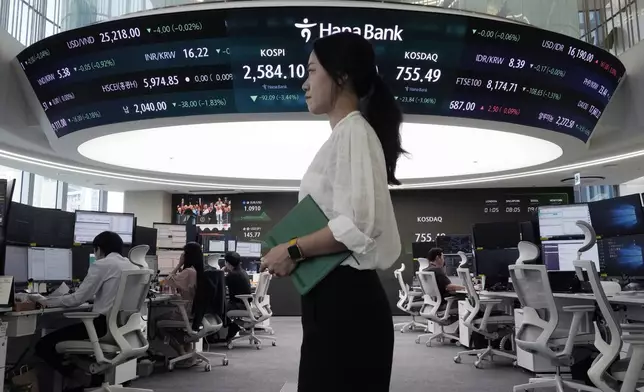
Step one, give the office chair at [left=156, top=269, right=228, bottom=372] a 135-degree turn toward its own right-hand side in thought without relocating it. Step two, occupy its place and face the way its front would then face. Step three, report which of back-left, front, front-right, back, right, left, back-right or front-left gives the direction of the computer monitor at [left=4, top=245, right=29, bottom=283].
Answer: back-right

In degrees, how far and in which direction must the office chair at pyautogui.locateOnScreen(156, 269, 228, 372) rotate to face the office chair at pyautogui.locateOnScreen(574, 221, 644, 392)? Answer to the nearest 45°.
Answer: approximately 180°

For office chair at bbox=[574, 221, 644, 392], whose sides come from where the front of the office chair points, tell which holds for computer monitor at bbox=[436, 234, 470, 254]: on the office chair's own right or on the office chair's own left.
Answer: on the office chair's own left

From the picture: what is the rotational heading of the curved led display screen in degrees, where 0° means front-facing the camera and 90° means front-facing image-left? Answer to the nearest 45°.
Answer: approximately 0°

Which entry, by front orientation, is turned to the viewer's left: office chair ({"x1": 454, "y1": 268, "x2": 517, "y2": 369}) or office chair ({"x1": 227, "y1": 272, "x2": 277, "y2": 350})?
office chair ({"x1": 227, "y1": 272, "x2": 277, "y2": 350})

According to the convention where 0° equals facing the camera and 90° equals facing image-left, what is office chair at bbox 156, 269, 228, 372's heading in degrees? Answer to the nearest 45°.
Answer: approximately 135°

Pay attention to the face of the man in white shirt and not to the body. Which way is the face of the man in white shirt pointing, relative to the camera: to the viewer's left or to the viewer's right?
to the viewer's left

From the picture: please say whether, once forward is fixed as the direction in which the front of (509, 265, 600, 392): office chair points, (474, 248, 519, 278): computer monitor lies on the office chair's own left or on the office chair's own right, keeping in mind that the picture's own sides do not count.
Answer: on the office chair's own left

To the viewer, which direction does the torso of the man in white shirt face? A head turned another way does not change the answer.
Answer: to the viewer's left
